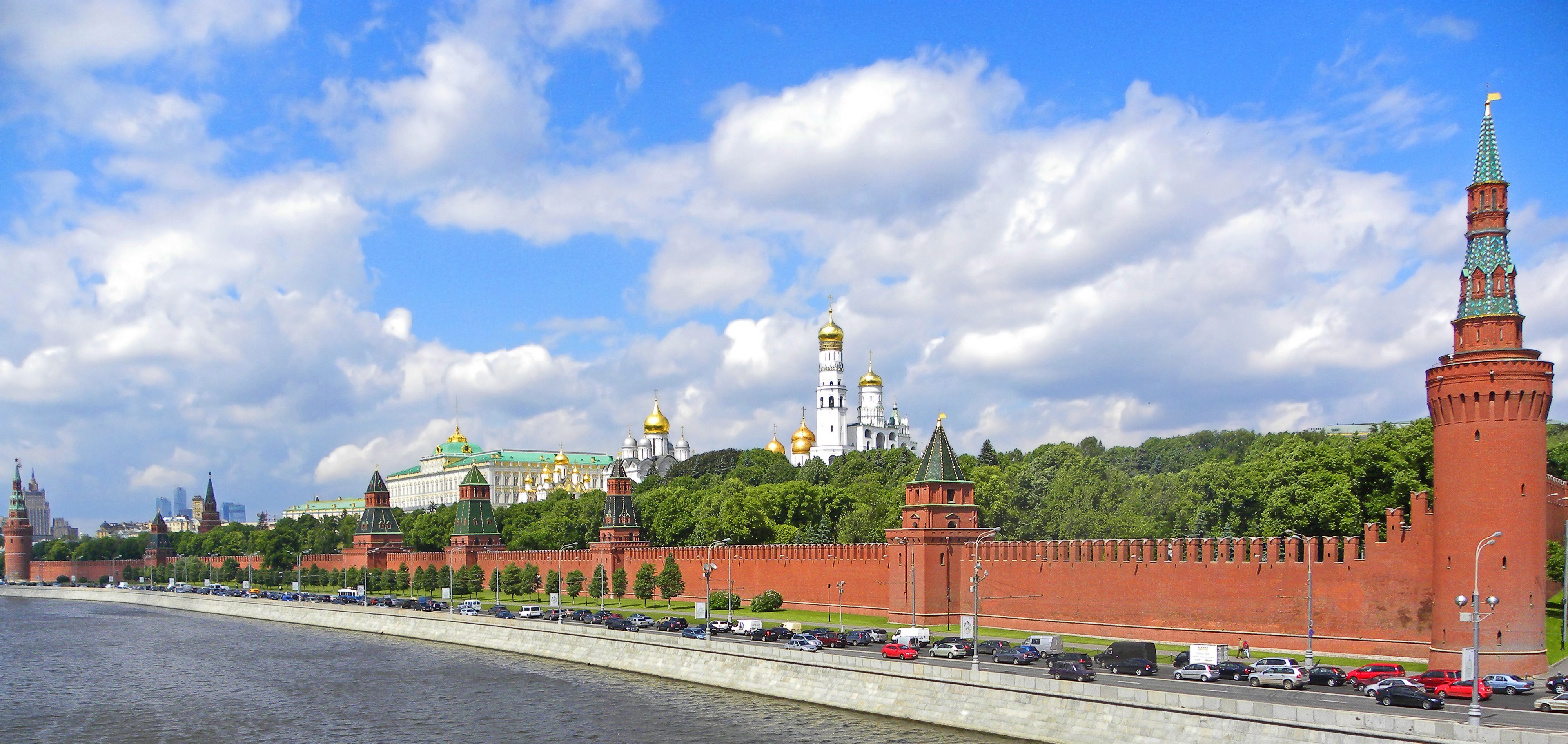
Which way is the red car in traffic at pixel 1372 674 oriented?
to the viewer's left

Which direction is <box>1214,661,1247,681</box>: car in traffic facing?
to the viewer's left

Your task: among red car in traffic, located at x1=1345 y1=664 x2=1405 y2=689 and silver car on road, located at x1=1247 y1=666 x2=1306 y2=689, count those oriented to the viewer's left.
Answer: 2

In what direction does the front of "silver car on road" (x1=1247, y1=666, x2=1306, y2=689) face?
to the viewer's left

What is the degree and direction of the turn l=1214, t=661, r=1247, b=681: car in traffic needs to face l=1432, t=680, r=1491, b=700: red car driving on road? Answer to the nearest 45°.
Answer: approximately 135° to its left

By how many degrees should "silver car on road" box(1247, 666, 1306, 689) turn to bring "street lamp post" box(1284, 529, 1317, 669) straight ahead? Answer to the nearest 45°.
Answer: approximately 90° to its right
